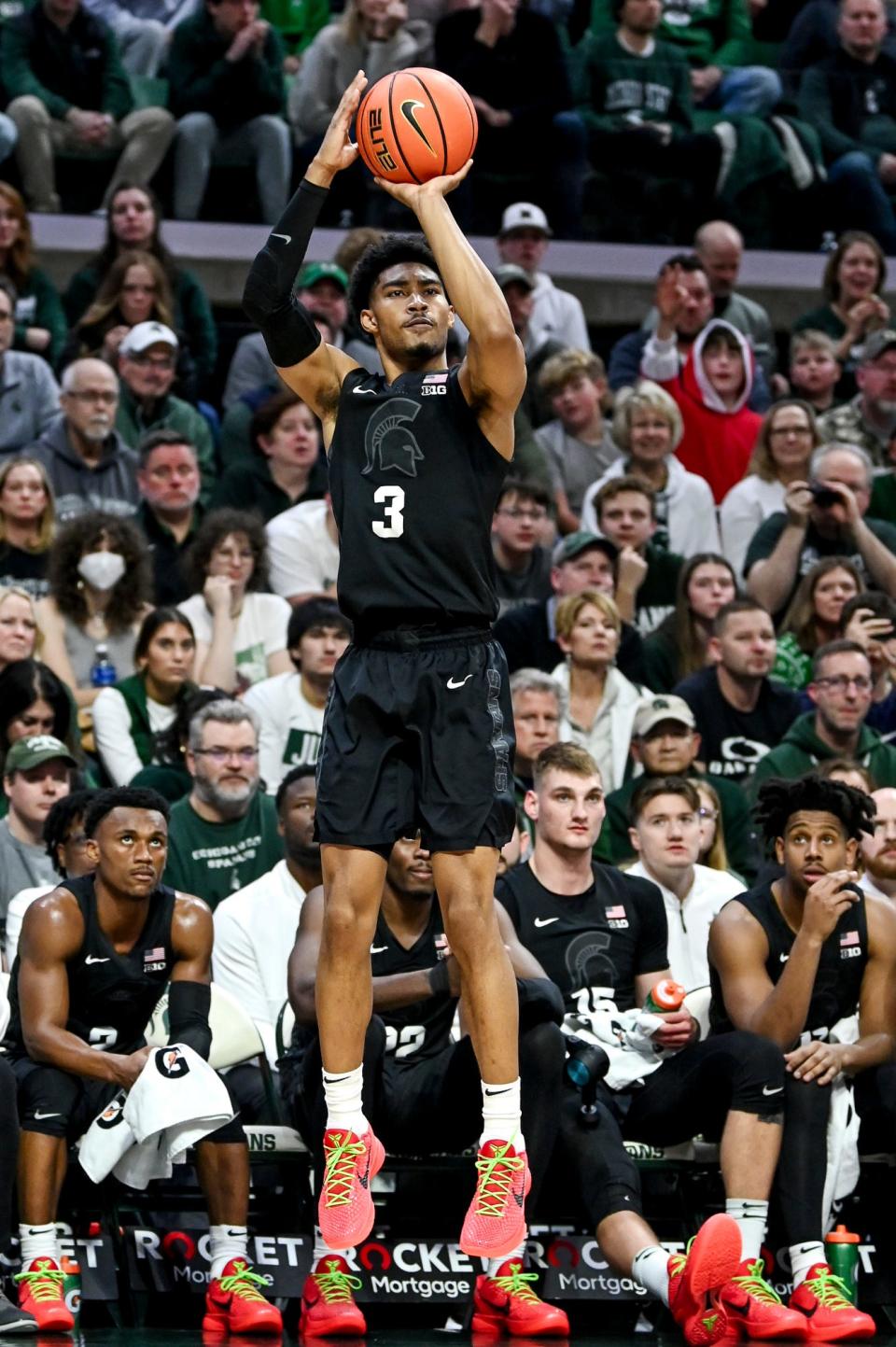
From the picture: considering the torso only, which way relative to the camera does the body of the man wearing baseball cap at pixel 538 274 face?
toward the camera

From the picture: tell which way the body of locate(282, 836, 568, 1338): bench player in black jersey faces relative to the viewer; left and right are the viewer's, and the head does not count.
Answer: facing the viewer

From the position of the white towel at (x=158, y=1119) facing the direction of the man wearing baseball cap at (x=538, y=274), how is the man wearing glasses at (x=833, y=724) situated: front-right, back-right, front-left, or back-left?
front-right

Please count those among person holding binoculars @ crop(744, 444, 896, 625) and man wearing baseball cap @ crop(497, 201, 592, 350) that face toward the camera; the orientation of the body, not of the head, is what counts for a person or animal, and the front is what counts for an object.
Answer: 2

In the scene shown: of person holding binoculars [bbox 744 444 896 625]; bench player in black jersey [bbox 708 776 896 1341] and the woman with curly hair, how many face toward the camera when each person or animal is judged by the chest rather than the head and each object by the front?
3

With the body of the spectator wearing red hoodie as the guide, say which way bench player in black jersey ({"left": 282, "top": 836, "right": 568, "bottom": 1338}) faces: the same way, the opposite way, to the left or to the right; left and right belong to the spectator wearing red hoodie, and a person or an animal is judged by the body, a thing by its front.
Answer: the same way

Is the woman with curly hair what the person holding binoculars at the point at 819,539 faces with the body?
no

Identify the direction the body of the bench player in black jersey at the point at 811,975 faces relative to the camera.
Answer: toward the camera

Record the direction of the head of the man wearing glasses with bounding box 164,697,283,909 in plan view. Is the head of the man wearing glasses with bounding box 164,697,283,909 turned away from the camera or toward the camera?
toward the camera

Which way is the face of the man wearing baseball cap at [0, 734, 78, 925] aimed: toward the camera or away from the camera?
toward the camera

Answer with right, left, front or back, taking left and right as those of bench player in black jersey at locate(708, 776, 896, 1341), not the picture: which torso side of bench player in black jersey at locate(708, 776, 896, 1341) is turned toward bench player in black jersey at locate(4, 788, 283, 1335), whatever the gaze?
right

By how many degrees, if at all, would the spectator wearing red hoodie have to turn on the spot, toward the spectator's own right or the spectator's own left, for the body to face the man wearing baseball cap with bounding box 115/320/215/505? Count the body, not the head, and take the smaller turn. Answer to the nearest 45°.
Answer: approximately 45° to the spectator's own right

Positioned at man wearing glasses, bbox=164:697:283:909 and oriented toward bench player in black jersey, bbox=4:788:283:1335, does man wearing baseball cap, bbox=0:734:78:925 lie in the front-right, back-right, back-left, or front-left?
front-right

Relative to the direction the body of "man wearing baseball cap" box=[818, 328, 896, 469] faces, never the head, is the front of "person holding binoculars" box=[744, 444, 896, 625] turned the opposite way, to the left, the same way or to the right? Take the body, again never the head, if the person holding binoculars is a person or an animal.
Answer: the same way

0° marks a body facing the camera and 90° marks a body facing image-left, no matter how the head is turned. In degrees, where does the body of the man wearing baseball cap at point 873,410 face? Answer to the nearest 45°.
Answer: approximately 0°

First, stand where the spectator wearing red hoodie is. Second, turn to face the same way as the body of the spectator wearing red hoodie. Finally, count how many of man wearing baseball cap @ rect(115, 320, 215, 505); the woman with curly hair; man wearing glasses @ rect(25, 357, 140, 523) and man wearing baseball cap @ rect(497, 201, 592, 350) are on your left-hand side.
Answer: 0
